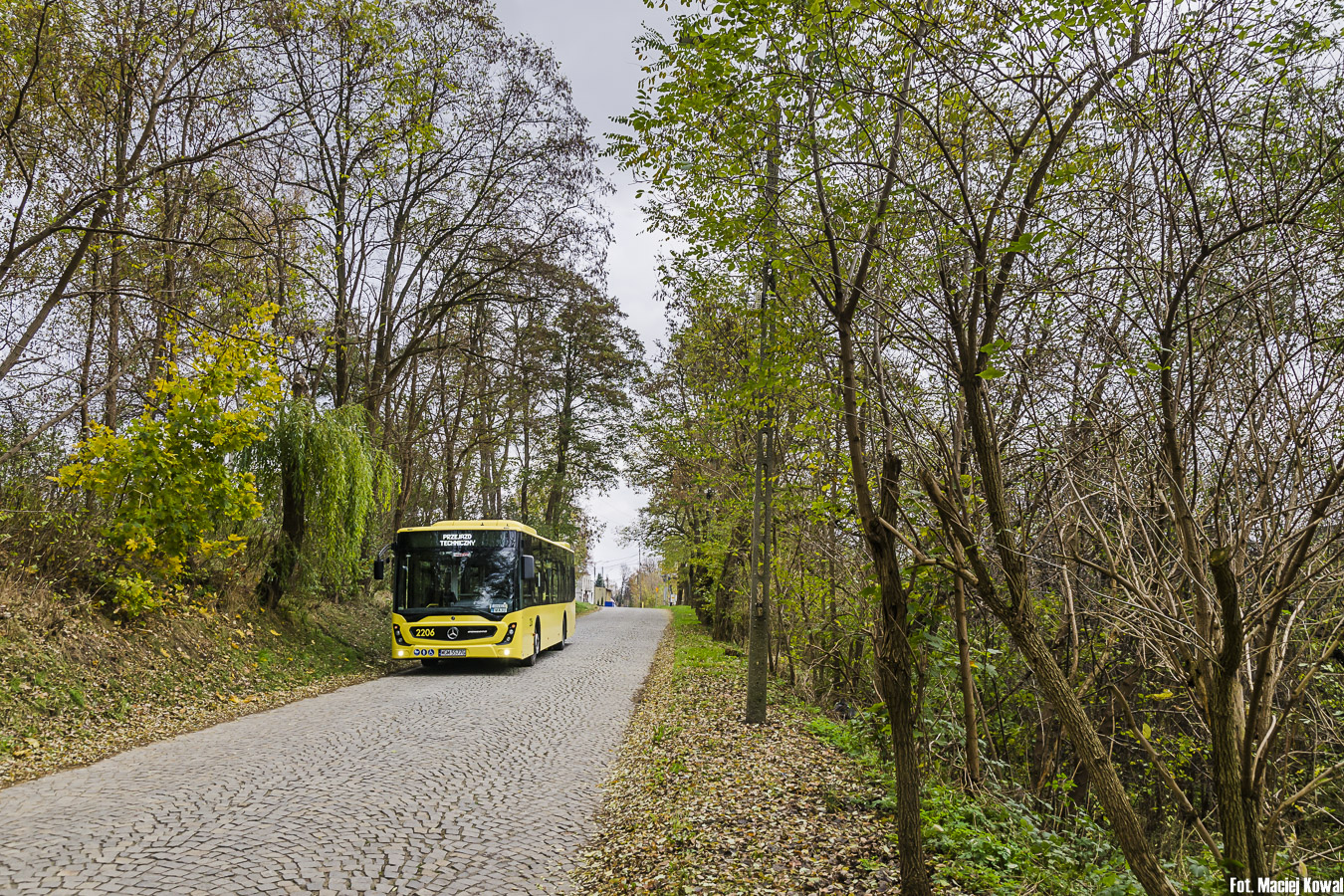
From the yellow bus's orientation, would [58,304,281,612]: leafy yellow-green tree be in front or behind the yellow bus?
in front

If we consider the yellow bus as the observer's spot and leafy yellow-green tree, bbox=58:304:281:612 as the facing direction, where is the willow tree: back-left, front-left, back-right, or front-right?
front-right

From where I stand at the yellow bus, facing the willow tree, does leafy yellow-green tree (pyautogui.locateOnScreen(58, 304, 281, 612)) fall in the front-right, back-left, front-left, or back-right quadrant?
front-left

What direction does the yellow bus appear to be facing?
toward the camera

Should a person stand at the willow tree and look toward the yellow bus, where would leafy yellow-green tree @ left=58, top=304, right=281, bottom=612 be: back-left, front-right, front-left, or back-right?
back-right

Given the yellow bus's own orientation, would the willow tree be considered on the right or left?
on its right

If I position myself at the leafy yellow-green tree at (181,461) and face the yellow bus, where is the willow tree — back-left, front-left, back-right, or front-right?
front-left

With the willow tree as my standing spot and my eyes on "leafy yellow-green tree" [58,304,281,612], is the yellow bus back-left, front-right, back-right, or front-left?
back-left
